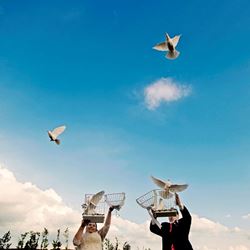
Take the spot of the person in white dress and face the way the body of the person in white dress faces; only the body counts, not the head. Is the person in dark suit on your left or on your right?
on your left

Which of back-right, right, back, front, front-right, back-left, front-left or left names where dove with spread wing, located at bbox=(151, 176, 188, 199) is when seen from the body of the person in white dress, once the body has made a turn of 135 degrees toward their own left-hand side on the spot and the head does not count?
front-right

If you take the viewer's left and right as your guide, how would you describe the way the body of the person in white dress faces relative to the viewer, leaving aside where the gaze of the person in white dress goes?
facing the viewer
